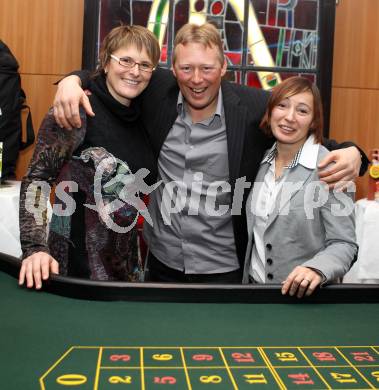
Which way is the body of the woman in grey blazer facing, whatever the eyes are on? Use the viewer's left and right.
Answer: facing the viewer and to the left of the viewer

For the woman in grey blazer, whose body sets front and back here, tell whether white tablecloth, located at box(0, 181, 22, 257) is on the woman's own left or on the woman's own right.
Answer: on the woman's own right

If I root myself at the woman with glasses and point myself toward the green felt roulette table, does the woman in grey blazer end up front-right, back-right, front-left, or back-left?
front-left

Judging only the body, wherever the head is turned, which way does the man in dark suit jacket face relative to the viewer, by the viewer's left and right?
facing the viewer

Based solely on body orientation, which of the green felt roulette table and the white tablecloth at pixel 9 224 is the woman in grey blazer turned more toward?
the green felt roulette table

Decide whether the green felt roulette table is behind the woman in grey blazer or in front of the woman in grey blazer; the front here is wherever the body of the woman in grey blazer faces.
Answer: in front

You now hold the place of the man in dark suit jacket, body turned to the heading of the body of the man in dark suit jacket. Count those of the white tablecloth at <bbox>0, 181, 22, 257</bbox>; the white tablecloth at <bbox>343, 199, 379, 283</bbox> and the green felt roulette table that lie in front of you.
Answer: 1

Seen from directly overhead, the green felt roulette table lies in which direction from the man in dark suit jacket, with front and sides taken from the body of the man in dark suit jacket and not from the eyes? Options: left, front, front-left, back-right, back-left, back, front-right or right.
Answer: front

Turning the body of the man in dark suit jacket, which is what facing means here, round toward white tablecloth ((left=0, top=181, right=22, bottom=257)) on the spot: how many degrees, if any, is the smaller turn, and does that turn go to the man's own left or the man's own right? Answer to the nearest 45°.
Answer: approximately 135° to the man's own right

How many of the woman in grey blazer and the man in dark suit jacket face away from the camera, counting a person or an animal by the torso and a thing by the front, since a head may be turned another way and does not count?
0
